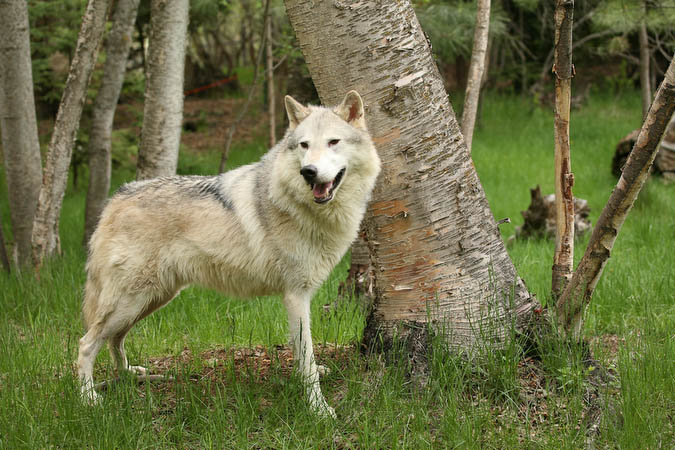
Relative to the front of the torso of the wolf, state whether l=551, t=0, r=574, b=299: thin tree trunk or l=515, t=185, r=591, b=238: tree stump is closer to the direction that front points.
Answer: the thin tree trunk

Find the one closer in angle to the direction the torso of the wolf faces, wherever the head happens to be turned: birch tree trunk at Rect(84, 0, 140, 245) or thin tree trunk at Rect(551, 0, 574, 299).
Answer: the thin tree trunk

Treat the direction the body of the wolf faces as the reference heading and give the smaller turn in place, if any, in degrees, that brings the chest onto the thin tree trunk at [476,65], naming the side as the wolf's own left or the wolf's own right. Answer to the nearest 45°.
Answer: approximately 45° to the wolf's own left

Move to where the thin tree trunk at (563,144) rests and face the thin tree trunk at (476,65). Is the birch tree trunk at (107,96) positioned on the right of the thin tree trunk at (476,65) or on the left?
left

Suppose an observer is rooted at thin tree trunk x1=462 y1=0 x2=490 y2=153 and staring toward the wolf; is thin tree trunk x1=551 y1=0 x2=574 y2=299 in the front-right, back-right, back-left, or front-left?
front-left

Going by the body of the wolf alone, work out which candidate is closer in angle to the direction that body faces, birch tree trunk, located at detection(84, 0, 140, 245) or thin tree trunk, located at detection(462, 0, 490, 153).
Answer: the thin tree trunk

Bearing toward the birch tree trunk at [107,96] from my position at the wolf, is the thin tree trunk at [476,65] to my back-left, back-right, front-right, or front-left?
front-right

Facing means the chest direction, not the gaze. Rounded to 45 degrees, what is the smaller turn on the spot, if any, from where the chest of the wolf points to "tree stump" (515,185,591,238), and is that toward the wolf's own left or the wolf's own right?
approximately 45° to the wolf's own left

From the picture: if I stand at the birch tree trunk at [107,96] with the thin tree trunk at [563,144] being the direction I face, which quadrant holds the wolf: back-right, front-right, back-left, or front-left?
front-right

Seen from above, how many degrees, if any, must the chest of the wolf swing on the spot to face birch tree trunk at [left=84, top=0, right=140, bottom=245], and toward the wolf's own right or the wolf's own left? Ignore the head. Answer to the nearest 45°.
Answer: approximately 90° to the wolf's own left

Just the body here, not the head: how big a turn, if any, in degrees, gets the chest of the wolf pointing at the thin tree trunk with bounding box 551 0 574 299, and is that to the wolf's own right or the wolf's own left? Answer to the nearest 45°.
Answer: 0° — it already faces it

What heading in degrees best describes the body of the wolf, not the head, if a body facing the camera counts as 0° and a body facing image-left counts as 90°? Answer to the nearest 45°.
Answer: approximately 270°
